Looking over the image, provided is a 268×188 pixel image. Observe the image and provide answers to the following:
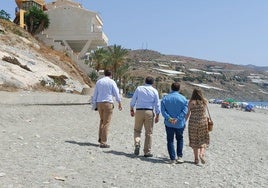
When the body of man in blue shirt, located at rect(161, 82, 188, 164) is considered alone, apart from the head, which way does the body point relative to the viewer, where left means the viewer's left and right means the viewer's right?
facing away from the viewer

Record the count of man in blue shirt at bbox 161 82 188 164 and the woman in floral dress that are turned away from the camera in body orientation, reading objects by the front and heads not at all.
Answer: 2

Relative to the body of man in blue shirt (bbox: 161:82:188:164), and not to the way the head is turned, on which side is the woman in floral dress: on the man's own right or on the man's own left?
on the man's own right

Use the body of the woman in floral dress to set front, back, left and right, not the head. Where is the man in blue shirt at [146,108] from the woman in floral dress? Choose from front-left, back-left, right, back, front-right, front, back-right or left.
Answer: left

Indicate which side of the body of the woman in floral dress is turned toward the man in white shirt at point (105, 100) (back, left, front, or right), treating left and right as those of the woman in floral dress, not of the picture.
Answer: left

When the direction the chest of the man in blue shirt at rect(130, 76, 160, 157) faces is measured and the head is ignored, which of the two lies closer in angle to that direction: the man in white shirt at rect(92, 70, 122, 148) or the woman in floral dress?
the man in white shirt

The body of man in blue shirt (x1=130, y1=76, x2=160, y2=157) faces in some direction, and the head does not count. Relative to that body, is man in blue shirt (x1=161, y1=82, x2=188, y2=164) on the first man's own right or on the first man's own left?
on the first man's own right

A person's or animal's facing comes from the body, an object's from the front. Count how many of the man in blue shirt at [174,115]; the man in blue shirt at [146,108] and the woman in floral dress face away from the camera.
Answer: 3

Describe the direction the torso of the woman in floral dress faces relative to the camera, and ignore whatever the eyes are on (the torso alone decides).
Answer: away from the camera

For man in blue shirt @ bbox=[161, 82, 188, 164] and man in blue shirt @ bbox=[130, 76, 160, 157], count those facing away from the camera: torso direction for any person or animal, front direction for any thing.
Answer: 2

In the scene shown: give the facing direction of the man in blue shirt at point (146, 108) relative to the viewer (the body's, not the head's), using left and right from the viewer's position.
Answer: facing away from the viewer

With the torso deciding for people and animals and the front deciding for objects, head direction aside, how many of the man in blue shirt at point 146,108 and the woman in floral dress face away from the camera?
2
